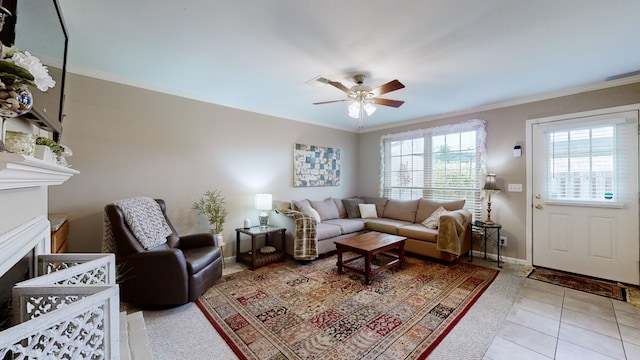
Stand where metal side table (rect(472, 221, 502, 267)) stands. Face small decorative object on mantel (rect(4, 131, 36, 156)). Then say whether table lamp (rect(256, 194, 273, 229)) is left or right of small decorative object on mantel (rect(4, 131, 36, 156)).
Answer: right

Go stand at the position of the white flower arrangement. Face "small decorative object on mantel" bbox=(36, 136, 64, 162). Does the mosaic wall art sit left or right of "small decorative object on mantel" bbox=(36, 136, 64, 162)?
right

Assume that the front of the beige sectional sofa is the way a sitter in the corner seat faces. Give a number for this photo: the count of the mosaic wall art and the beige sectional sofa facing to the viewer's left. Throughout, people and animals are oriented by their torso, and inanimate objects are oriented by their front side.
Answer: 0

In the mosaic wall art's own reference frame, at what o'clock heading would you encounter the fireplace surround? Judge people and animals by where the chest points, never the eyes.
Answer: The fireplace surround is roughly at 2 o'clock from the mosaic wall art.

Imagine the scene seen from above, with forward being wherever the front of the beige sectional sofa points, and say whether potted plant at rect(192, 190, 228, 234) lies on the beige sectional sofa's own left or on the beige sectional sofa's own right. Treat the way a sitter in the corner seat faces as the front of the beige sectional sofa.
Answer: on the beige sectional sofa's own right

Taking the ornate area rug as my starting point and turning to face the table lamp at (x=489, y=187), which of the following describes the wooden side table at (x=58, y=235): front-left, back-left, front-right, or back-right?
back-left

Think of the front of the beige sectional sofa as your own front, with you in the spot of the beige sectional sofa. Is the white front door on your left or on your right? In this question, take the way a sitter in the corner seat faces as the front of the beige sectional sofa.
on your left

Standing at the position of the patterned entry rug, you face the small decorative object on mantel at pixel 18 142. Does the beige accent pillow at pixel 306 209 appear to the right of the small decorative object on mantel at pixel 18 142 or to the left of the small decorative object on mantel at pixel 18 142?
right

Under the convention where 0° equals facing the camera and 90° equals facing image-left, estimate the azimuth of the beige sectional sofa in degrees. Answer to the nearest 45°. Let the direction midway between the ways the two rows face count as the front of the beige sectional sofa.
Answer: approximately 0°

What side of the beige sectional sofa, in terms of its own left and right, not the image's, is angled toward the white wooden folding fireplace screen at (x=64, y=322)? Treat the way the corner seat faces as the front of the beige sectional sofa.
front

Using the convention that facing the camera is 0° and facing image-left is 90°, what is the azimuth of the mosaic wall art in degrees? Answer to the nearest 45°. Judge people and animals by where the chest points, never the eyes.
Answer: approximately 315°

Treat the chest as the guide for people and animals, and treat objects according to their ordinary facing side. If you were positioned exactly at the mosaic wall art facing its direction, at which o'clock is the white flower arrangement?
The white flower arrangement is roughly at 2 o'clock from the mosaic wall art.
